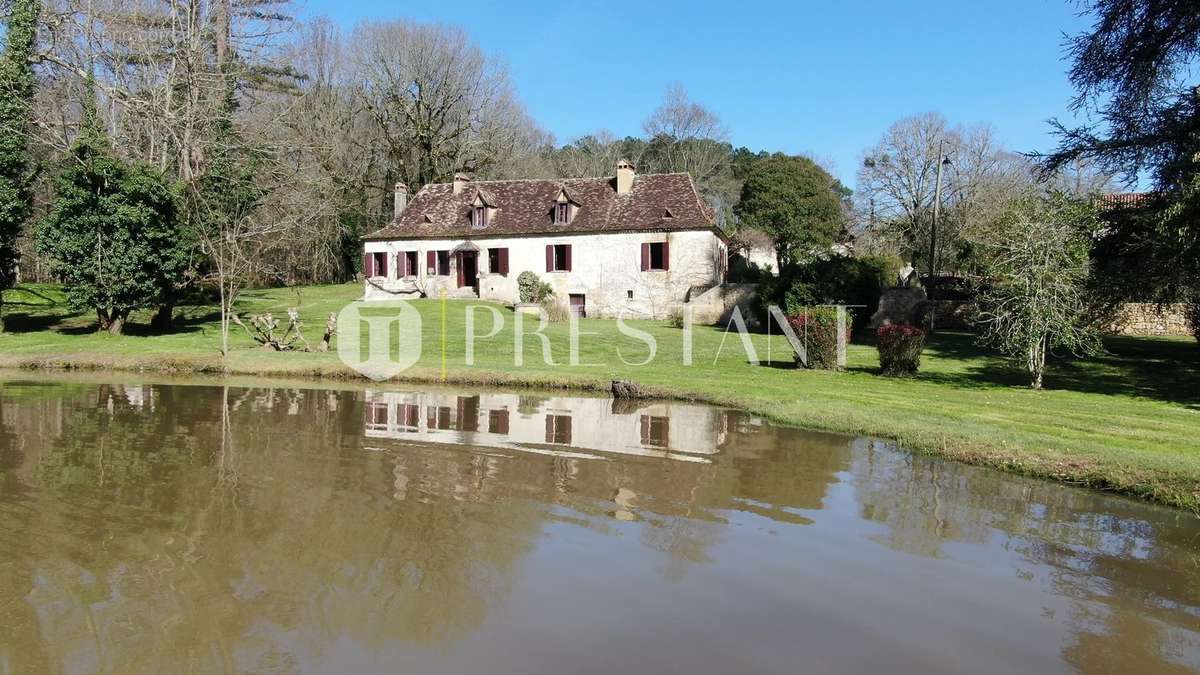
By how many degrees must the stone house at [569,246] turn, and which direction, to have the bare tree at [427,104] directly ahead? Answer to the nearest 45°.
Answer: approximately 135° to its right

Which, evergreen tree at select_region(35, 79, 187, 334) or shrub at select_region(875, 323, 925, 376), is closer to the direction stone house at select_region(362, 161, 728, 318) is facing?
the shrub

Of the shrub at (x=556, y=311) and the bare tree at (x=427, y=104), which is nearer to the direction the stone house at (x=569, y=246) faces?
the shrub

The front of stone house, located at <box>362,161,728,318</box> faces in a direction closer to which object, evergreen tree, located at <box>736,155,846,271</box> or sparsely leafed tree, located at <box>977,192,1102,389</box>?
the sparsely leafed tree

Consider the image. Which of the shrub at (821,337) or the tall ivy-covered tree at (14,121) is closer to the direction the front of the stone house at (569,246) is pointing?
the shrub

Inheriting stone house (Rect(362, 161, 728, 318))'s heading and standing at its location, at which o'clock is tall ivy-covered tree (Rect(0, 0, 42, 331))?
The tall ivy-covered tree is roughly at 2 o'clock from the stone house.

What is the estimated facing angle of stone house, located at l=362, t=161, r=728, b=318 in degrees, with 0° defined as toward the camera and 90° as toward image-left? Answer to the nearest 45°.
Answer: approximately 0°

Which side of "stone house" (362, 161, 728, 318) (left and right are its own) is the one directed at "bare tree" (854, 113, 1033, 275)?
left

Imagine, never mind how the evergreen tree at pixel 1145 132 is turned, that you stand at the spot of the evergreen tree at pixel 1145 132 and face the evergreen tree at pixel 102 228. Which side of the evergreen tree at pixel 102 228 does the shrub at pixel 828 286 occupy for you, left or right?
right

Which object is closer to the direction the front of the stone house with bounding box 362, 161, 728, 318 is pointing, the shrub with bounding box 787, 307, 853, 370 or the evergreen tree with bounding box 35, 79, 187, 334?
the shrub

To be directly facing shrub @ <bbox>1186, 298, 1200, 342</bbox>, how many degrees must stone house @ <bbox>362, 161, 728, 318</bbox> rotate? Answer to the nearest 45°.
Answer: approximately 45° to its left
